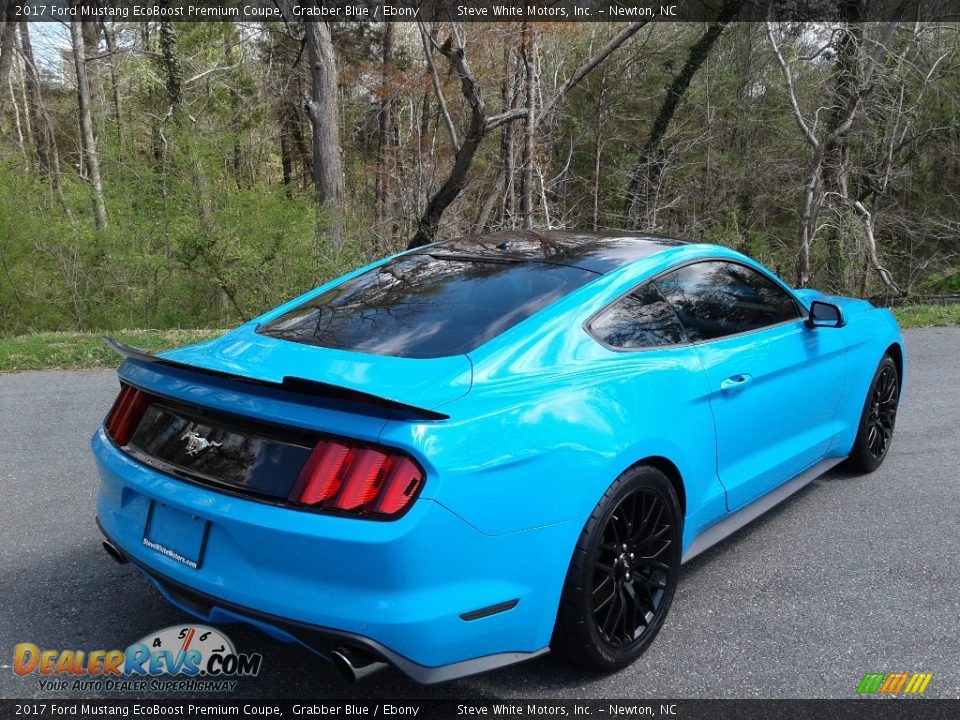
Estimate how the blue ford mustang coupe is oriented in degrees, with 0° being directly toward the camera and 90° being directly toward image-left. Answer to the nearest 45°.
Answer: approximately 225°

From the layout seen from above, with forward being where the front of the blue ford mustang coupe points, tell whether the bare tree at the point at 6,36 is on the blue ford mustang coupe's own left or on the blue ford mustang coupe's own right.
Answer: on the blue ford mustang coupe's own left

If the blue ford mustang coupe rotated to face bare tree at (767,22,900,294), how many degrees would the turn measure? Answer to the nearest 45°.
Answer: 0° — it already faces it

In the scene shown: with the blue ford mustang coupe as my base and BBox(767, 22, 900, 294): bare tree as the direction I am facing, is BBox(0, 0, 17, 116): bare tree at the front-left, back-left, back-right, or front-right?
front-left
